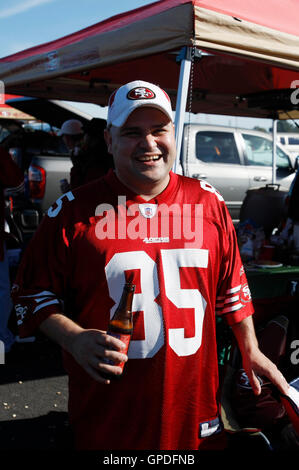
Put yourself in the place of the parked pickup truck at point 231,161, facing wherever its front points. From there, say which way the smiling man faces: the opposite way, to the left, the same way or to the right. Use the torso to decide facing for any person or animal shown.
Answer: to the right

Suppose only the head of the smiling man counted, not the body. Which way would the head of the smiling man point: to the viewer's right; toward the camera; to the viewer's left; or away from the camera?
toward the camera

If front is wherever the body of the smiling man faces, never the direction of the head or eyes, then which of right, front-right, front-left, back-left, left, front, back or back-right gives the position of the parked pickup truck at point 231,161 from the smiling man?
back

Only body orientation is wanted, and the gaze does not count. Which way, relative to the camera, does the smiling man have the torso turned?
toward the camera

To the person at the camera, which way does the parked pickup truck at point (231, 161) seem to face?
facing to the right of the viewer

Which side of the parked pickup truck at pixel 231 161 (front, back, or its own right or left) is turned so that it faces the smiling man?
right

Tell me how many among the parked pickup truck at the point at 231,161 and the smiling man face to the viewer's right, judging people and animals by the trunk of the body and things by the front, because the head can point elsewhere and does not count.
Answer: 1

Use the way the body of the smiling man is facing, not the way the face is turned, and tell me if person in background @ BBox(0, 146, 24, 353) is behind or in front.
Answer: behind

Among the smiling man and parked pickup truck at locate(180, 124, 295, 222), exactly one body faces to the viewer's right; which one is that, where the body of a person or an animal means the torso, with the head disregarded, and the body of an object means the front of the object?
the parked pickup truck

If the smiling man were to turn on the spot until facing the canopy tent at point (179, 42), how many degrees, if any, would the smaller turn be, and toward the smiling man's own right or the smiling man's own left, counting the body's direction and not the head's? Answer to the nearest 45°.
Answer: approximately 180°

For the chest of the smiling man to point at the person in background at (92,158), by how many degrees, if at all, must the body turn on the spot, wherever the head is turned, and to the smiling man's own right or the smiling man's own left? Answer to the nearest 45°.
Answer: approximately 180°

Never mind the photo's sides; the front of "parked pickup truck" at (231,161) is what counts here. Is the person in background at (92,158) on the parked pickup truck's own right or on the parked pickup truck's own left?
on the parked pickup truck's own right
